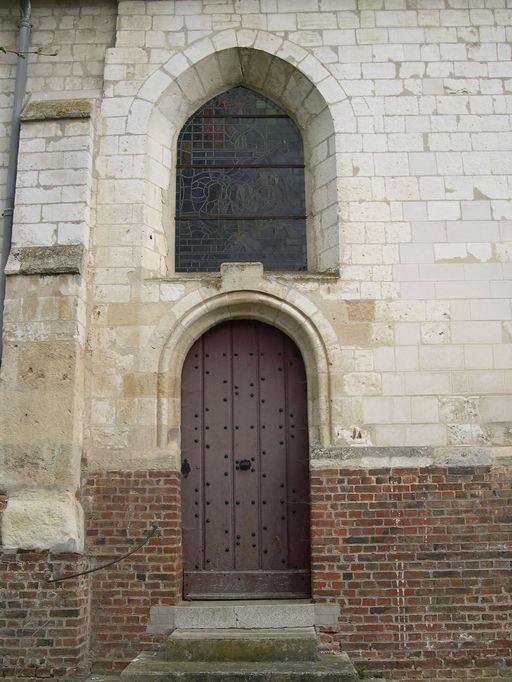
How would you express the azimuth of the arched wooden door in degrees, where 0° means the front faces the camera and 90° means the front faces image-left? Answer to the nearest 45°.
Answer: approximately 0°

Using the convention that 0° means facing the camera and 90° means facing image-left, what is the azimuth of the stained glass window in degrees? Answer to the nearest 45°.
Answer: approximately 0°

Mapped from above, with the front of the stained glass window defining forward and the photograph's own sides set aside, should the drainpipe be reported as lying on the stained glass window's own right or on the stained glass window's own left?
on the stained glass window's own right

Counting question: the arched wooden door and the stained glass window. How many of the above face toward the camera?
2
